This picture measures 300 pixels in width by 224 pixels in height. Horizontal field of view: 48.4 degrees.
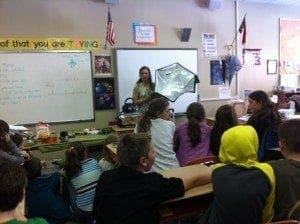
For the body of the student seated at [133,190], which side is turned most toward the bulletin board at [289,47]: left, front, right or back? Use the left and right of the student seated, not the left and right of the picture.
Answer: front

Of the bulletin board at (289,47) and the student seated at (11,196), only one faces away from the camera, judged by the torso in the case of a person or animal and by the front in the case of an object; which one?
the student seated

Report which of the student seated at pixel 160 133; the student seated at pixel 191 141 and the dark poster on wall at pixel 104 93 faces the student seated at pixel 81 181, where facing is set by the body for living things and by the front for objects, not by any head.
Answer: the dark poster on wall

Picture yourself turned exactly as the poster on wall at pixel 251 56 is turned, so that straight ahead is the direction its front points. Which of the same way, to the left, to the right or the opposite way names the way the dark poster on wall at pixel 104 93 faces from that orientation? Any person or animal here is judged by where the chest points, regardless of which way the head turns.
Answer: the same way

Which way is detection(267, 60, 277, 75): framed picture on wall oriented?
toward the camera

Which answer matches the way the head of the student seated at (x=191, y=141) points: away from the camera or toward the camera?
away from the camera

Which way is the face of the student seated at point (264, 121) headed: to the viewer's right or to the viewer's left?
to the viewer's left

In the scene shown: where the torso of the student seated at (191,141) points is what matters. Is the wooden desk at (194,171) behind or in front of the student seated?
behind

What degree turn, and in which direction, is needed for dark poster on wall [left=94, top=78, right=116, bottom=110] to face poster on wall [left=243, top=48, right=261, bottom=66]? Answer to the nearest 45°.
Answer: approximately 90° to its left

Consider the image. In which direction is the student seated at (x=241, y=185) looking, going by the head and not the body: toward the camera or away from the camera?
away from the camera

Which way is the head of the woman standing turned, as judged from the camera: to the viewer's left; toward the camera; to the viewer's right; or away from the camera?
toward the camera

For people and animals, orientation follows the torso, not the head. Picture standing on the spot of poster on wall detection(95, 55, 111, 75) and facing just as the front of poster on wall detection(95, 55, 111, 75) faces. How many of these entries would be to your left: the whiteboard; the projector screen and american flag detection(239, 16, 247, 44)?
2

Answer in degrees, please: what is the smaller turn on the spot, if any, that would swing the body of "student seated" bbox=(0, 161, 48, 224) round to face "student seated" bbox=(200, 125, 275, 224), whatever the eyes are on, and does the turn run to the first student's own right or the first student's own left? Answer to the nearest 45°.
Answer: approximately 90° to the first student's own right

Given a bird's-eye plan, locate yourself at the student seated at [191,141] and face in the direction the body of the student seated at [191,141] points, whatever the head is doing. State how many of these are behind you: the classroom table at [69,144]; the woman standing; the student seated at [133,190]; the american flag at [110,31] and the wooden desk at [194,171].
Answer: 2

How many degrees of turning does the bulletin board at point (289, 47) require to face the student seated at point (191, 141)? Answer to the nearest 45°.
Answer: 0° — it already faces them

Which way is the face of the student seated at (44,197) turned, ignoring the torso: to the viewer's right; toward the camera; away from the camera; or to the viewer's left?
away from the camera

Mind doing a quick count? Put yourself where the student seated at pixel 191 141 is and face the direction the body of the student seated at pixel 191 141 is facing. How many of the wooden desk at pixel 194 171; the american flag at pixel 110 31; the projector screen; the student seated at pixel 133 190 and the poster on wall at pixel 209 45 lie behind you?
2

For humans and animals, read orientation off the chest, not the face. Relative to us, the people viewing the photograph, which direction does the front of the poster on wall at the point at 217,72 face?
facing the viewer

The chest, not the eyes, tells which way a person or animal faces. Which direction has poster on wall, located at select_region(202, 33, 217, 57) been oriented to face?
toward the camera

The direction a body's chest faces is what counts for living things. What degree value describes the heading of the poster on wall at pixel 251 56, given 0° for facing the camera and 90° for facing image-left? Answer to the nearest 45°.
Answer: approximately 0°

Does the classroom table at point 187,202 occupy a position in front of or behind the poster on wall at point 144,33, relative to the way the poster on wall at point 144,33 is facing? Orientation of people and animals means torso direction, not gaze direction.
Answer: in front

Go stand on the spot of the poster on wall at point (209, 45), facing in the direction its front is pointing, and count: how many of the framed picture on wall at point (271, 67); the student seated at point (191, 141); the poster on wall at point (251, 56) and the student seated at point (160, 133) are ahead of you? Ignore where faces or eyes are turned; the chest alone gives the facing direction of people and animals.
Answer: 2
